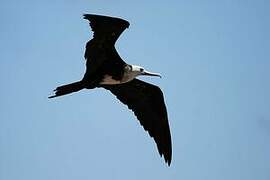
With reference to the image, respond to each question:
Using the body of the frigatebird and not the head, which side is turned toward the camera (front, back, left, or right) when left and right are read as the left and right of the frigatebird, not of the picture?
right

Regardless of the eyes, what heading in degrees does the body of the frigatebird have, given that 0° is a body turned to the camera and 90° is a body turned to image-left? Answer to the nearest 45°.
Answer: approximately 270°
